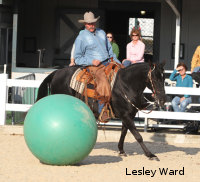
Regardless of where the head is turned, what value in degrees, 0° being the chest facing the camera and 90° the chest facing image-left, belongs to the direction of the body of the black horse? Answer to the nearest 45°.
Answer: approximately 270°

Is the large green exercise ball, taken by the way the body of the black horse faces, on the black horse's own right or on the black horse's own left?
on the black horse's own right

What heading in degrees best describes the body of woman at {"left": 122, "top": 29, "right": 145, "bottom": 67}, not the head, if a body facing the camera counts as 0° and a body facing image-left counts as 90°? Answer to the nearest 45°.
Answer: approximately 45°

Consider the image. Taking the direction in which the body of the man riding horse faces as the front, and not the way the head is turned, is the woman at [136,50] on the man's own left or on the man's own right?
on the man's own left

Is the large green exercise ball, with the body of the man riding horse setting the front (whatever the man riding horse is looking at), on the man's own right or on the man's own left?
on the man's own right

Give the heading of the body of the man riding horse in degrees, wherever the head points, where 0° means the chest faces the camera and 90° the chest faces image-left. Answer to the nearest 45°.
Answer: approximately 315°

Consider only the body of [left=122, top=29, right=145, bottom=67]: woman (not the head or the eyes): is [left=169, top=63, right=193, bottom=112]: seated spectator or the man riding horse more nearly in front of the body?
the man riding horse

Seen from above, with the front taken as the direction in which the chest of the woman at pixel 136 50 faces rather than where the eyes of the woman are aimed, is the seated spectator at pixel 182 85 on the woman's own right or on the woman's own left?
on the woman's own left

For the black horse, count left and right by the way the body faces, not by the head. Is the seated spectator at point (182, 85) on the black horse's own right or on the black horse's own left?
on the black horse's own left

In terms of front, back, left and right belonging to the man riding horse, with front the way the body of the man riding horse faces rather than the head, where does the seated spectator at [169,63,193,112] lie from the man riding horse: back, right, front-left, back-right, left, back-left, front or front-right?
left
